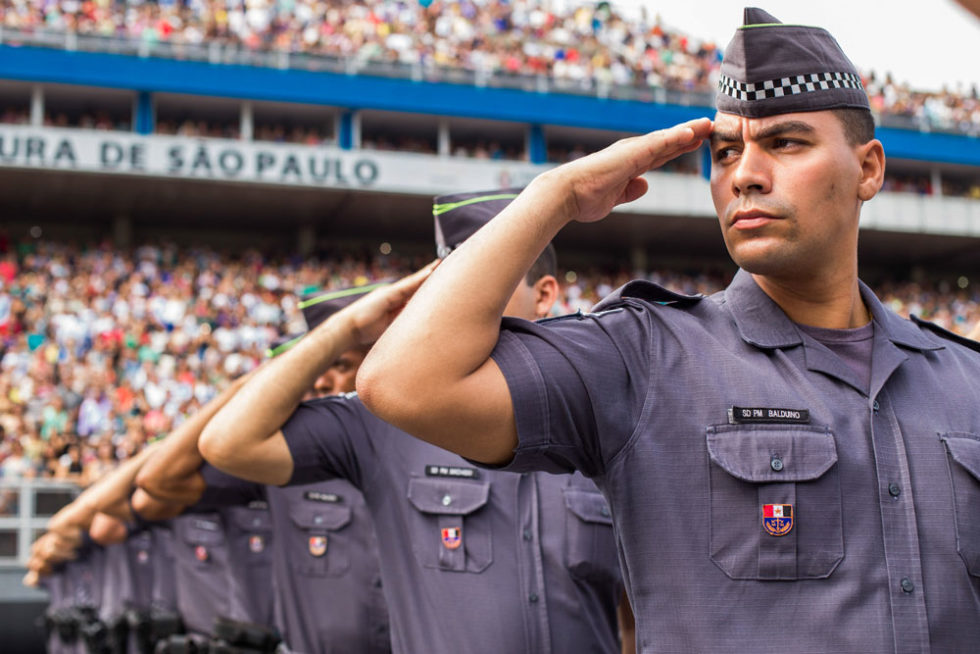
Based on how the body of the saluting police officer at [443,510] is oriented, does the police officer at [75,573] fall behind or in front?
behind

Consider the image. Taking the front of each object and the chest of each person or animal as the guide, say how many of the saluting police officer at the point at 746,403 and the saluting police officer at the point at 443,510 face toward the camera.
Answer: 2

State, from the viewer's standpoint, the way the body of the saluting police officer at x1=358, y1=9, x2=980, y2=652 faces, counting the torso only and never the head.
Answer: toward the camera

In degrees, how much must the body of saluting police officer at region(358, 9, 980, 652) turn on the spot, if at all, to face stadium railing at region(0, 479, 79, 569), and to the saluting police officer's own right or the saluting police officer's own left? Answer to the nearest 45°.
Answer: approximately 135° to the saluting police officer's own right

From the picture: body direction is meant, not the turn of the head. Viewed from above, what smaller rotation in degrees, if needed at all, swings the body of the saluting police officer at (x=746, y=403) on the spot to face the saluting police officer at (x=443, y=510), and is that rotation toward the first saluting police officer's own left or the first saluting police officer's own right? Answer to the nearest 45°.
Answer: approximately 135° to the first saluting police officer's own right
